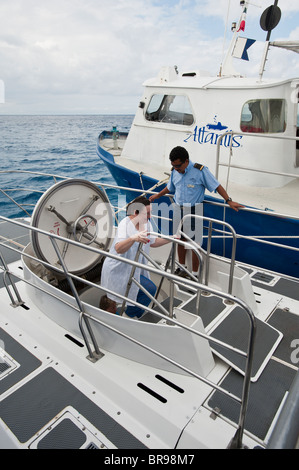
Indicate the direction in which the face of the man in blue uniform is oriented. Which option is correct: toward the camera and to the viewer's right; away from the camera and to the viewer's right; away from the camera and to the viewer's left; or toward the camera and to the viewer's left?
toward the camera and to the viewer's left

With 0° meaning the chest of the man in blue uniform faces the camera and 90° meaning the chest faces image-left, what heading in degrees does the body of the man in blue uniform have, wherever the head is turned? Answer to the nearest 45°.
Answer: approximately 45°
